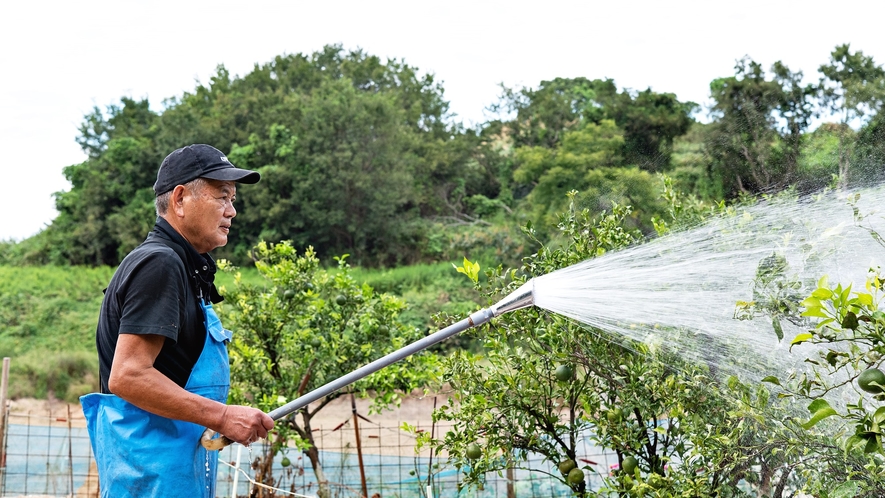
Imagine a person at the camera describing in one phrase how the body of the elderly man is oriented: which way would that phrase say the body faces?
to the viewer's right

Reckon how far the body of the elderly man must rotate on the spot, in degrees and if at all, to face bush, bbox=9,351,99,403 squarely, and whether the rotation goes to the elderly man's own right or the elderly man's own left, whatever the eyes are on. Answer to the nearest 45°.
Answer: approximately 90° to the elderly man's own left

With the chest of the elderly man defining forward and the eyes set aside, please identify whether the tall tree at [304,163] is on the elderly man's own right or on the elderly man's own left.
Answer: on the elderly man's own left

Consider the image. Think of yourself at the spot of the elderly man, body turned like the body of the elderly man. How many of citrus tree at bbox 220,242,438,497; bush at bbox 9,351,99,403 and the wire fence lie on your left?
3

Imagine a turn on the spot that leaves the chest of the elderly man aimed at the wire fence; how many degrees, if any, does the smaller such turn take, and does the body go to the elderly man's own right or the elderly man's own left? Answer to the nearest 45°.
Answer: approximately 90° to the elderly man's own left

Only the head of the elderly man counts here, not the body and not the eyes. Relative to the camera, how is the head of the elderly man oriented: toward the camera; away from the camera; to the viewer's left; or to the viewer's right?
to the viewer's right

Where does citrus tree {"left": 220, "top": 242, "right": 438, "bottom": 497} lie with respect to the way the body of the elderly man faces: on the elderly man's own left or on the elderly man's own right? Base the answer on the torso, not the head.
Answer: on the elderly man's own left

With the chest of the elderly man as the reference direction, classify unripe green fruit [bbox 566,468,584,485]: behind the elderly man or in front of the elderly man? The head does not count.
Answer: in front
